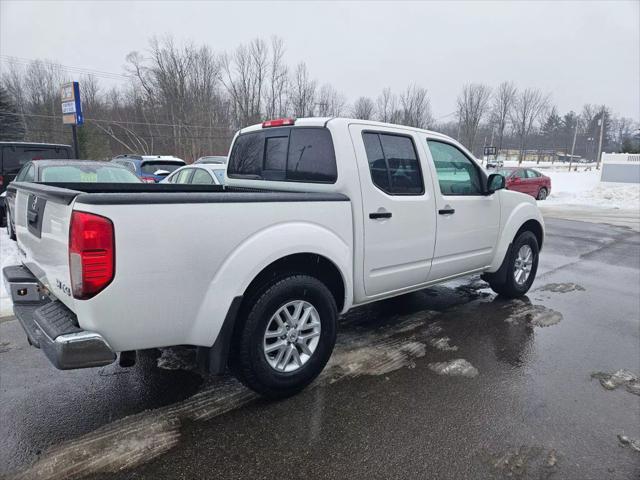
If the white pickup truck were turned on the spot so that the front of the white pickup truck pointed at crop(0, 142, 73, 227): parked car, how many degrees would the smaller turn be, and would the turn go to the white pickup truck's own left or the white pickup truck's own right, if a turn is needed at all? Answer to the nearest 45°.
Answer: approximately 90° to the white pickup truck's own left

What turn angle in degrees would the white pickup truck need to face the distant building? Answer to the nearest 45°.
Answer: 0° — it already faces it

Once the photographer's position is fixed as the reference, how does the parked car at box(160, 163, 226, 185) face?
facing away from the viewer and to the left of the viewer

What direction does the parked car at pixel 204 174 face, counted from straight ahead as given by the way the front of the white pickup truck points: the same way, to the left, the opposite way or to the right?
to the left

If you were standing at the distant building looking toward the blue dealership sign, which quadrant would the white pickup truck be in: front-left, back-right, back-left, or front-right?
front-left

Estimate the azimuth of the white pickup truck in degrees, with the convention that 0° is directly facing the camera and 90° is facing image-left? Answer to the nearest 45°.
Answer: approximately 225°

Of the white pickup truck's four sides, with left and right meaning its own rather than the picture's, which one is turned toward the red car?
front

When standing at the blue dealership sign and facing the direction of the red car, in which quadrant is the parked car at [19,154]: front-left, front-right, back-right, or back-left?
front-right

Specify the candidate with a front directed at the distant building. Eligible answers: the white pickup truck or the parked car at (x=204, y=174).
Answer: the white pickup truck

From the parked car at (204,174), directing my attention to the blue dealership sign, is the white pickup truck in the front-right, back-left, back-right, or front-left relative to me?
back-left

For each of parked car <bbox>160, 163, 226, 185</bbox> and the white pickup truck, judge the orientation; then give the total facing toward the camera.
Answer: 0

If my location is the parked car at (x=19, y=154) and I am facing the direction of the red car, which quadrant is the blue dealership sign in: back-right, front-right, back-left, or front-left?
front-left
